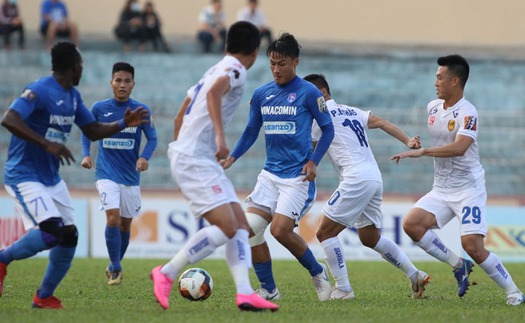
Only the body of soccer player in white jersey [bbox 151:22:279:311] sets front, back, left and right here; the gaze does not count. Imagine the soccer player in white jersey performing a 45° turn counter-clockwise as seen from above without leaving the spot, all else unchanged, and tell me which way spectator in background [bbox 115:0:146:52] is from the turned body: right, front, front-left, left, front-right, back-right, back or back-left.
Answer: front

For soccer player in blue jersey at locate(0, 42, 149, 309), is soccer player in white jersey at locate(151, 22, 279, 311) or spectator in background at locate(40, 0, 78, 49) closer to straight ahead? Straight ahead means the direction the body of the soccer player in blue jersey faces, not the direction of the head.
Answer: the soccer player in white jersey

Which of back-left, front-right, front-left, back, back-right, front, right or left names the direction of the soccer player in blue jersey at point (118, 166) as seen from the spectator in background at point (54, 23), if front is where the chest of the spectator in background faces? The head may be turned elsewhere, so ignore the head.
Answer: front

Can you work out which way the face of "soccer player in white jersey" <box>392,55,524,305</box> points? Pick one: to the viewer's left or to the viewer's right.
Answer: to the viewer's left

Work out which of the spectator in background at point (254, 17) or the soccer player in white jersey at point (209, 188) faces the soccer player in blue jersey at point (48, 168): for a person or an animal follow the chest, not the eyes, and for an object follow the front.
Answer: the spectator in background

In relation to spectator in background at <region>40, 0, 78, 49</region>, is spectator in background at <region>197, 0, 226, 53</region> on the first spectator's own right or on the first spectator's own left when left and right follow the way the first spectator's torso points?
on the first spectator's own left

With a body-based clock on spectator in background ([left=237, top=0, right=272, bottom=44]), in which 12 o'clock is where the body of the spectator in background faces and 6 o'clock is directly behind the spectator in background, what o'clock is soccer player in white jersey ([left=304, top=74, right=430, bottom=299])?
The soccer player in white jersey is roughly at 12 o'clock from the spectator in background.

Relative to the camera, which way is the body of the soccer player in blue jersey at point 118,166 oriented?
toward the camera

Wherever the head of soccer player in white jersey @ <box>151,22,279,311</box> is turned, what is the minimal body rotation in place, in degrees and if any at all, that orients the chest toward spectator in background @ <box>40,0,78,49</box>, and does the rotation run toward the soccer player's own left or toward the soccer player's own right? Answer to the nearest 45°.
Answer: approximately 45° to the soccer player's own left

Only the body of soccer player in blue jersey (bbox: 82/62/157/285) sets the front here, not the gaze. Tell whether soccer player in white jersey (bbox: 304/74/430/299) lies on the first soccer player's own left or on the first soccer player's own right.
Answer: on the first soccer player's own left

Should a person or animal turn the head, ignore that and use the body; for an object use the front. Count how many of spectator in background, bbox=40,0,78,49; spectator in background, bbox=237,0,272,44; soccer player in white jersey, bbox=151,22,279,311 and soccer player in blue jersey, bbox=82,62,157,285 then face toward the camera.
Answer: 3

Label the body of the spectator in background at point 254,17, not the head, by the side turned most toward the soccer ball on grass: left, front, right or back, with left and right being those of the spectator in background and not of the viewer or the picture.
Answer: front

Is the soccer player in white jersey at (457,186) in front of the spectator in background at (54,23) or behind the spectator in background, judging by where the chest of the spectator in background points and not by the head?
in front

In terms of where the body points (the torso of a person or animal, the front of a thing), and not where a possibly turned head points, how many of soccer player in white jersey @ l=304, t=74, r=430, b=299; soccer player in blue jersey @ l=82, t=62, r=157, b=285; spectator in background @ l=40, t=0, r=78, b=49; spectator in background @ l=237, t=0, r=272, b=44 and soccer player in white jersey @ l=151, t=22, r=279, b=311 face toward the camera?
3

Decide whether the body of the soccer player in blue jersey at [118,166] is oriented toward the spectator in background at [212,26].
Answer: no

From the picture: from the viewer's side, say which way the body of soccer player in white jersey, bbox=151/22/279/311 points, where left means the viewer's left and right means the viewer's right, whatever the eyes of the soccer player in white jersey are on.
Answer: facing away from the viewer and to the right of the viewer

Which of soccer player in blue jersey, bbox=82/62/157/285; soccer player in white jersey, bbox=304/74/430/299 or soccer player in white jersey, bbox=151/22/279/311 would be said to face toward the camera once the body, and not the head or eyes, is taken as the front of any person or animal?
the soccer player in blue jersey

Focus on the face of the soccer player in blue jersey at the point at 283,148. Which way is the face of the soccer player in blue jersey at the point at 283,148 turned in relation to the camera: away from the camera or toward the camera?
toward the camera

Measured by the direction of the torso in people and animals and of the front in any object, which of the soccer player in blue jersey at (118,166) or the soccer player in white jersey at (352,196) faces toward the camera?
the soccer player in blue jersey
